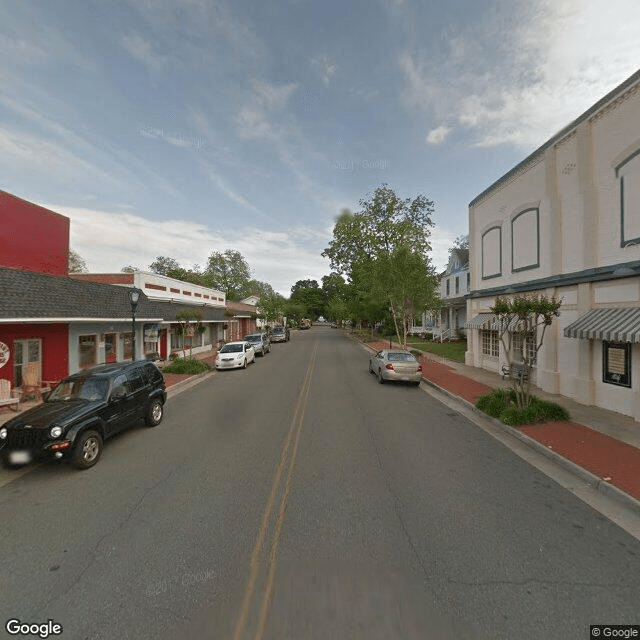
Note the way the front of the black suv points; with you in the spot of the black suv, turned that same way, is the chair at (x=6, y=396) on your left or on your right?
on your right

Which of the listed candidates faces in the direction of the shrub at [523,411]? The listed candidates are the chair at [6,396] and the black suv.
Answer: the chair

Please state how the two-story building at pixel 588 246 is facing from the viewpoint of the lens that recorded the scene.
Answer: facing the viewer and to the left of the viewer

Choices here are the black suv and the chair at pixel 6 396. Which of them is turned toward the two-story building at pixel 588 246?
the chair

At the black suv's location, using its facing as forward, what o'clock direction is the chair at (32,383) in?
The chair is roughly at 4 o'clock from the black suv.

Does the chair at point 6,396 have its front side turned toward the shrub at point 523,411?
yes

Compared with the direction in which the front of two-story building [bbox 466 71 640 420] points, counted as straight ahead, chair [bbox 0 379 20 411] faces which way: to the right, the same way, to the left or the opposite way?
the opposite way

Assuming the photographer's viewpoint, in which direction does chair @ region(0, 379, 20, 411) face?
facing the viewer and to the right of the viewer

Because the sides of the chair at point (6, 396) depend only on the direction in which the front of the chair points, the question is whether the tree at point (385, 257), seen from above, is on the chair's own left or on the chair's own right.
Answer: on the chair's own left

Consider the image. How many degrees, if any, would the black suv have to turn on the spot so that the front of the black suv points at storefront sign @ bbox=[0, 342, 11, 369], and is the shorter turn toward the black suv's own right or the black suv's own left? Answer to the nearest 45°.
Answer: approximately 135° to the black suv's own right

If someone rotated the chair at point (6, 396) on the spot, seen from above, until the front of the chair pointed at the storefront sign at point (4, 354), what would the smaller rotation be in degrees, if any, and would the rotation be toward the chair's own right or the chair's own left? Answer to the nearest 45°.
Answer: approximately 135° to the chair's own left

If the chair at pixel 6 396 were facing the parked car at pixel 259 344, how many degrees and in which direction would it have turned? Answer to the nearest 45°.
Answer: approximately 90° to its left

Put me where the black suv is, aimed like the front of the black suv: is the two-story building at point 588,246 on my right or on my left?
on my left
